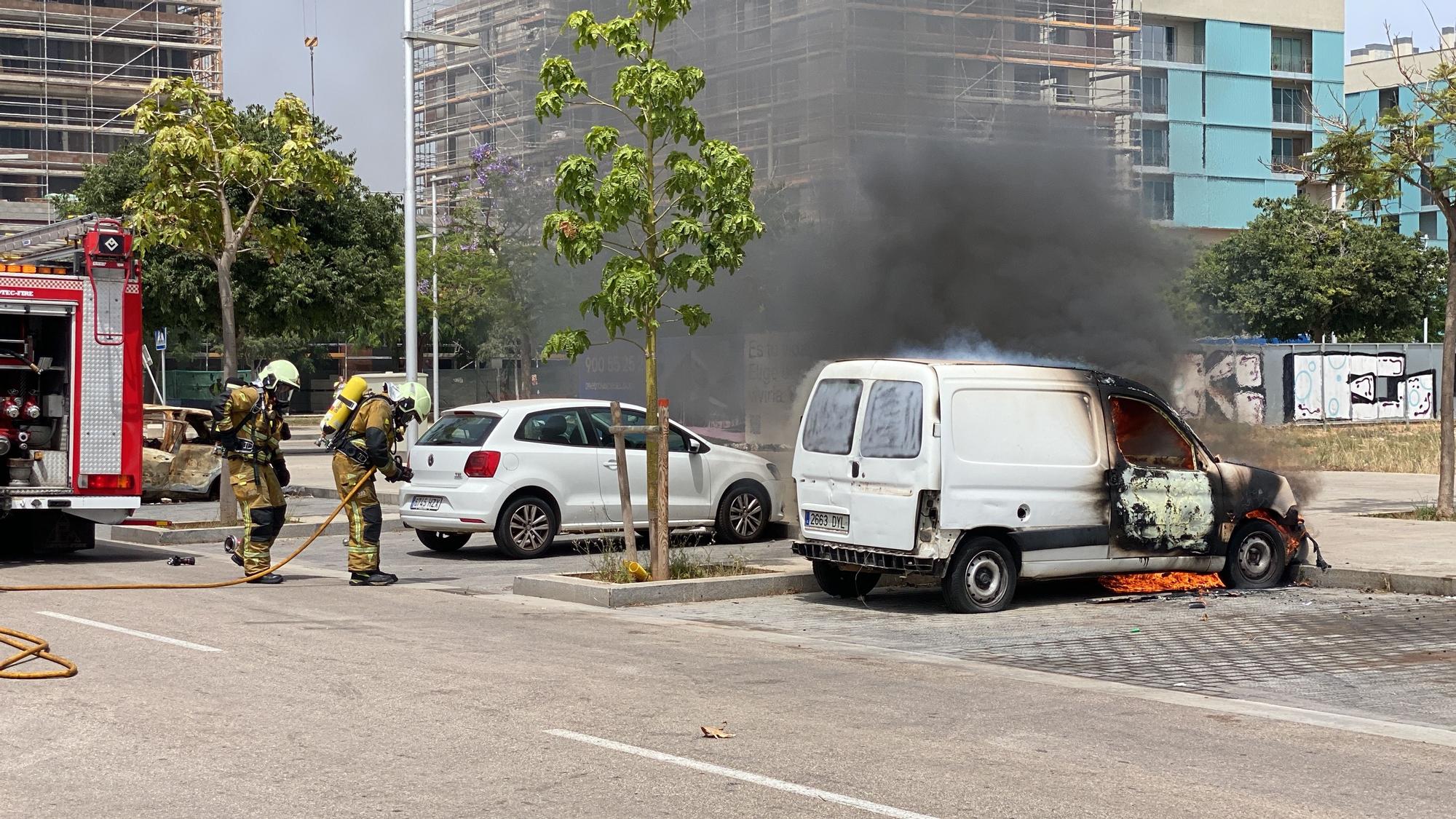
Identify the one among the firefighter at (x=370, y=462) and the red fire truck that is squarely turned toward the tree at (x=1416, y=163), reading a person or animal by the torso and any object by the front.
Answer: the firefighter

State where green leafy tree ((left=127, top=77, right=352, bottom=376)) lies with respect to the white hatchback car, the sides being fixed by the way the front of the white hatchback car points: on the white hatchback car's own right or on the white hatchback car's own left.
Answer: on the white hatchback car's own left

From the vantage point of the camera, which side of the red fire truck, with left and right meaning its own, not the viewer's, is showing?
back

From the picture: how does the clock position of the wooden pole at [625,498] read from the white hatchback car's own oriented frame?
The wooden pole is roughly at 4 o'clock from the white hatchback car.

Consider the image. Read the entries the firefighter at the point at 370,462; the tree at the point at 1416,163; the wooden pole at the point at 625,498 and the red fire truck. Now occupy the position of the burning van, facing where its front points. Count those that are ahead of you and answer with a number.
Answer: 1

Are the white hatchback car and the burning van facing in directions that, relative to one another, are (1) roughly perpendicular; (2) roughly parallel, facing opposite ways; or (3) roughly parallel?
roughly parallel

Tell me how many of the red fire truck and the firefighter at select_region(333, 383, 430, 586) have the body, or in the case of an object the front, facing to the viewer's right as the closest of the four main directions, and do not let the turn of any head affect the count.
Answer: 1

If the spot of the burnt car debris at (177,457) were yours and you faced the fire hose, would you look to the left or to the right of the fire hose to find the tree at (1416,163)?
left

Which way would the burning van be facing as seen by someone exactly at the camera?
facing away from the viewer and to the right of the viewer

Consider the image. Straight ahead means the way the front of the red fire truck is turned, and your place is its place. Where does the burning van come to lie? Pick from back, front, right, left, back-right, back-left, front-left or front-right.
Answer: back-right

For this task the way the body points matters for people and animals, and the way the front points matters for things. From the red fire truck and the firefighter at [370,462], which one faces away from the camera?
the red fire truck

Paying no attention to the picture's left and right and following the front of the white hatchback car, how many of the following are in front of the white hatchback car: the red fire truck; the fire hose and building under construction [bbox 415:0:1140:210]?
1

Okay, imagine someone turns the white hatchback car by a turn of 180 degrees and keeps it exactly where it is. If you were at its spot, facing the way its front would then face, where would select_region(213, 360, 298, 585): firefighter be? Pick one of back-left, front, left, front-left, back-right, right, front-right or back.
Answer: front

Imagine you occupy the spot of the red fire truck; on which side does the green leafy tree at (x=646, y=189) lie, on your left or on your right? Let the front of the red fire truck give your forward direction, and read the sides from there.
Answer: on your right

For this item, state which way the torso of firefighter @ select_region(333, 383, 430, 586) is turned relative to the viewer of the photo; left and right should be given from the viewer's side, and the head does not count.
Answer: facing to the right of the viewer

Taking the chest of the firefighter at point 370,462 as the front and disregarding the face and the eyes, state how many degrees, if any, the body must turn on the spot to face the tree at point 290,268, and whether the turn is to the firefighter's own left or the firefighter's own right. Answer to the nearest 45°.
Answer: approximately 90° to the firefighter's own left

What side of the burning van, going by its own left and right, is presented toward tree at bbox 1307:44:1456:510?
front

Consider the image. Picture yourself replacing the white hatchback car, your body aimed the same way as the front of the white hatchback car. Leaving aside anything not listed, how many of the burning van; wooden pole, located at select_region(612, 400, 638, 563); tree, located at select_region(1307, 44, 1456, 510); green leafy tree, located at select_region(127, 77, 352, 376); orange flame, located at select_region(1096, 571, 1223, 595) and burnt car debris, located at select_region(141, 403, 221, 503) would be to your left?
2

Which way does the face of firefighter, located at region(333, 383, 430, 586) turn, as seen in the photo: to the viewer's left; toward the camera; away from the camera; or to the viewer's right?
to the viewer's right

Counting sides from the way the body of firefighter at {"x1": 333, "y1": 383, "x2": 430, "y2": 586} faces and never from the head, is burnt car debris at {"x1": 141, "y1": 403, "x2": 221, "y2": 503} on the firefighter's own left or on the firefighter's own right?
on the firefighter's own left

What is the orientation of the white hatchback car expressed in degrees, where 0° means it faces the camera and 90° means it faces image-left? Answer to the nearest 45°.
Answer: approximately 225°
